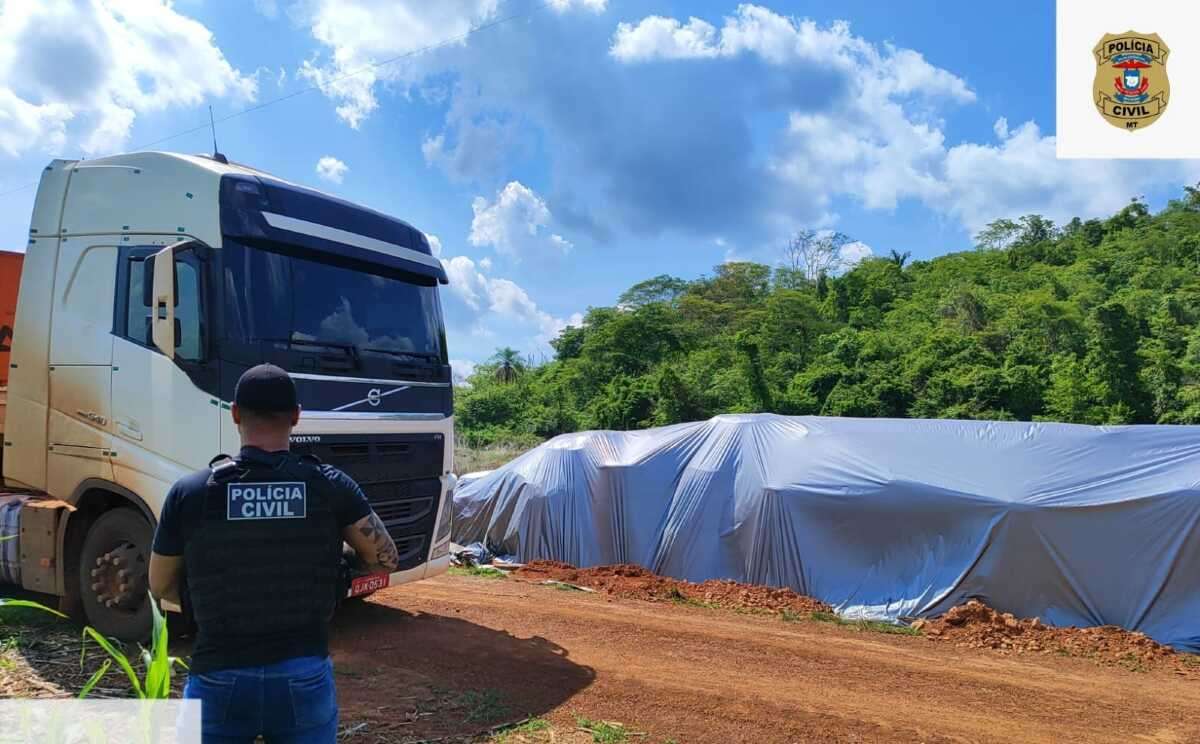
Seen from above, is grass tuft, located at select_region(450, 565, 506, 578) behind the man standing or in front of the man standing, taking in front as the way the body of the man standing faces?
in front

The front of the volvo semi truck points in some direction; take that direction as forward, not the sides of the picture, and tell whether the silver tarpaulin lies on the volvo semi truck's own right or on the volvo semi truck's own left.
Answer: on the volvo semi truck's own left

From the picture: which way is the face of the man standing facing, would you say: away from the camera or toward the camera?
away from the camera

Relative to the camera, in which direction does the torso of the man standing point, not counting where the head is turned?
away from the camera

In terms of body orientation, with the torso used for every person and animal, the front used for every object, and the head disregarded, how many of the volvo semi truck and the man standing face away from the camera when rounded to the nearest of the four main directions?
1

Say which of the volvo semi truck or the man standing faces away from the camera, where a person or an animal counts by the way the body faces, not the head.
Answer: the man standing

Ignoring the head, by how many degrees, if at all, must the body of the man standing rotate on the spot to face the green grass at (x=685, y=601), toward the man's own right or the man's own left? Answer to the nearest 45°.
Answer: approximately 45° to the man's own right

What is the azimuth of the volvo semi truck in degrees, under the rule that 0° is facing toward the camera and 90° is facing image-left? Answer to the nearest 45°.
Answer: approximately 315°

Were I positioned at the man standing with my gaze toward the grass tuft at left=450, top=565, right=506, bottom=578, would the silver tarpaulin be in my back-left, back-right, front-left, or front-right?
front-right

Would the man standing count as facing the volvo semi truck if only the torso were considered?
yes

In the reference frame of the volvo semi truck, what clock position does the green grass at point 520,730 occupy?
The green grass is roughly at 12 o'clock from the volvo semi truck.
